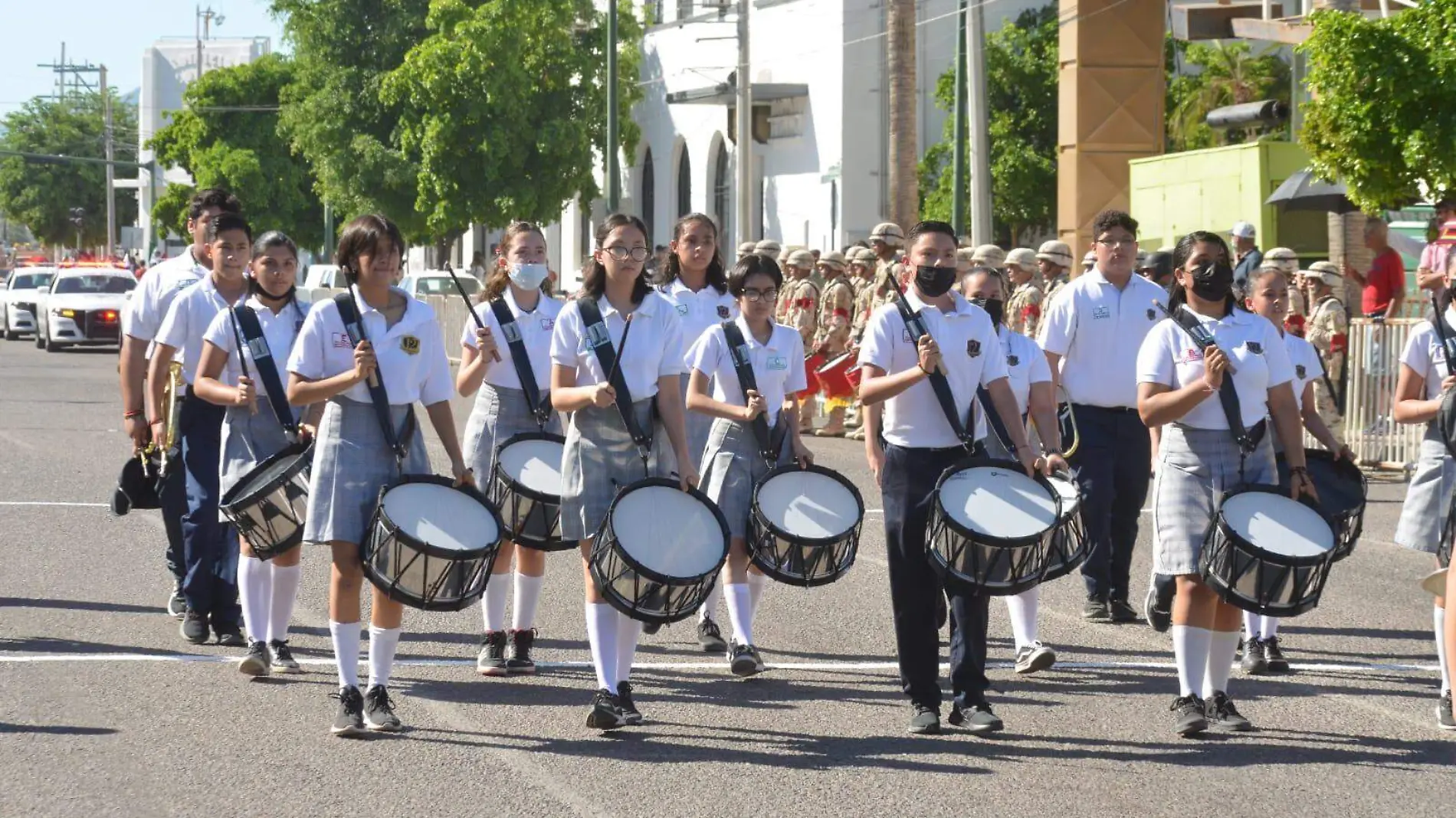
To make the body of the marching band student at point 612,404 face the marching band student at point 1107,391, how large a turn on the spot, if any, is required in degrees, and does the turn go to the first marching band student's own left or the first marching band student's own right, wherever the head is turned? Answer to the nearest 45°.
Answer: approximately 135° to the first marching band student's own left

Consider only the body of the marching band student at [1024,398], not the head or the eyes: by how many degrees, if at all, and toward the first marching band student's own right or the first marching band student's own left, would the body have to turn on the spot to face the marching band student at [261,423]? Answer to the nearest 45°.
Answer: approximately 90° to the first marching band student's own right

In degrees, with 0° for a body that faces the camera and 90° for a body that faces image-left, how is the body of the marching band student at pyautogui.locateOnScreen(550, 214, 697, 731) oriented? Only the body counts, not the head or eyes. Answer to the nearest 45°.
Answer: approximately 0°

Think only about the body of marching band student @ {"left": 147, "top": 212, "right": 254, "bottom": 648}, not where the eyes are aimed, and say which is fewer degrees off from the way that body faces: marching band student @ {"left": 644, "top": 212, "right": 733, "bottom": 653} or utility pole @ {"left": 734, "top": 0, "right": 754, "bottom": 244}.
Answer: the marching band student

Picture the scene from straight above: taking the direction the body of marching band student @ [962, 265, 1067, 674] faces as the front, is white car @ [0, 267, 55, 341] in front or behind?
behind

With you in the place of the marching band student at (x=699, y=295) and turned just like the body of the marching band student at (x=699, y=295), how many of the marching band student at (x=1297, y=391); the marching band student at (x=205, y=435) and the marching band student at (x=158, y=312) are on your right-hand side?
2

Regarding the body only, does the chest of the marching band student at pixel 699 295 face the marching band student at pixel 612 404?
yes

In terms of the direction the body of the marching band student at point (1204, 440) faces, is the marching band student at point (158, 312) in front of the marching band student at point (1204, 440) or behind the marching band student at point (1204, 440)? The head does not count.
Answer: behind

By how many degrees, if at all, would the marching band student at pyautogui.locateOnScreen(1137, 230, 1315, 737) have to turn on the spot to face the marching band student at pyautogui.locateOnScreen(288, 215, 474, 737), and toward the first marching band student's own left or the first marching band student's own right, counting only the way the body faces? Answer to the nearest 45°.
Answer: approximately 135° to the first marching band student's own right

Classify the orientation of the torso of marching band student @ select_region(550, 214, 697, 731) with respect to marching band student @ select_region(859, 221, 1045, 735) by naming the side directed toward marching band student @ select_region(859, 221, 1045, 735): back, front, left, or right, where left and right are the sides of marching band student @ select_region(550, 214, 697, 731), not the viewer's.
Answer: left

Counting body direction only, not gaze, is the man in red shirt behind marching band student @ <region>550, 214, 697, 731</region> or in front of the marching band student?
behind

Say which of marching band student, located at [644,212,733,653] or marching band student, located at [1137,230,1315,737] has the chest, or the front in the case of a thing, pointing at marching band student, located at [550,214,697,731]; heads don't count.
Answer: marching band student, located at [644,212,733,653]
